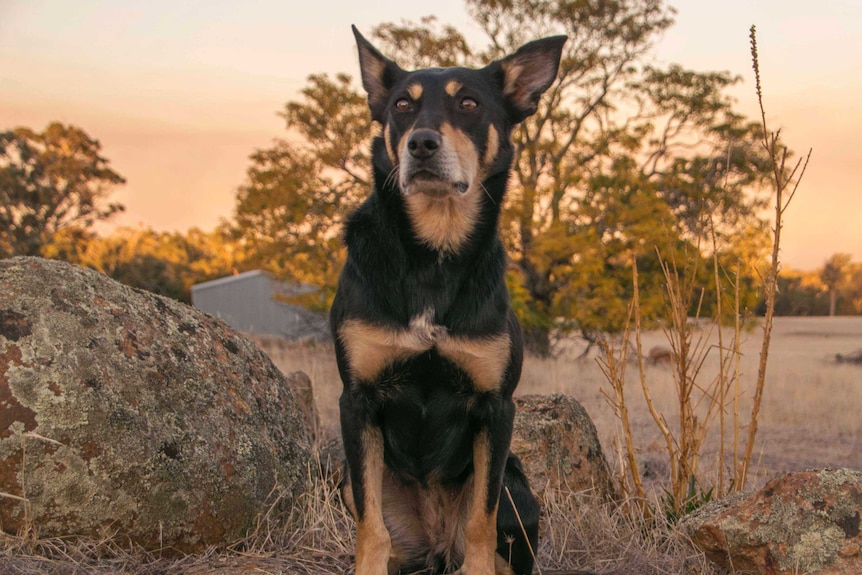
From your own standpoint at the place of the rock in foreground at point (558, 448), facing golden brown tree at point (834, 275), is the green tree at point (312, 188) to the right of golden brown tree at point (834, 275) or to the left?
left

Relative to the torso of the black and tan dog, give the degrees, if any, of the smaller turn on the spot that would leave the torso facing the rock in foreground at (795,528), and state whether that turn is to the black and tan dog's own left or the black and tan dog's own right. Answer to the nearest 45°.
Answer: approximately 90° to the black and tan dog's own left

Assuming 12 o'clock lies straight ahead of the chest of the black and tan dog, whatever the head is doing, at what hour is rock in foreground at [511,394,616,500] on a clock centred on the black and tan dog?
The rock in foreground is roughly at 7 o'clock from the black and tan dog.

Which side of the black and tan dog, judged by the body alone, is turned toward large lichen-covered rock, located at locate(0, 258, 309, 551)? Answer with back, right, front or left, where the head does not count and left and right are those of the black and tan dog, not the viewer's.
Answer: right

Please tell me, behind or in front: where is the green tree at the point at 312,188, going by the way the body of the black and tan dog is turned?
behind

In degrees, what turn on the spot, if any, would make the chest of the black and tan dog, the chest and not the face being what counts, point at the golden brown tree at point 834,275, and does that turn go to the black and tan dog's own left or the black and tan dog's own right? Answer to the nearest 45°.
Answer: approximately 135° to the black and tan dog's own left

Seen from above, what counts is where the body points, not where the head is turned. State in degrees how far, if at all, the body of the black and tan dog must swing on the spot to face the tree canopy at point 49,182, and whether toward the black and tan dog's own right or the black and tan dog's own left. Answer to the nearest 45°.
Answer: approximately 135° to the black and tan dog's own right

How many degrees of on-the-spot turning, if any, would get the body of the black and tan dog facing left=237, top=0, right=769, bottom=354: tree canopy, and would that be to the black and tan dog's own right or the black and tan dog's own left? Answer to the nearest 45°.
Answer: approximately 180°

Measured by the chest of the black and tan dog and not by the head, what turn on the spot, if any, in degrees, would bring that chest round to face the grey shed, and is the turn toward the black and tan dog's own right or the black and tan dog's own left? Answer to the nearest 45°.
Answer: approximately 180°

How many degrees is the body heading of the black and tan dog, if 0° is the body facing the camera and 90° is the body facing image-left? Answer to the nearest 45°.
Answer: approximately 0°
